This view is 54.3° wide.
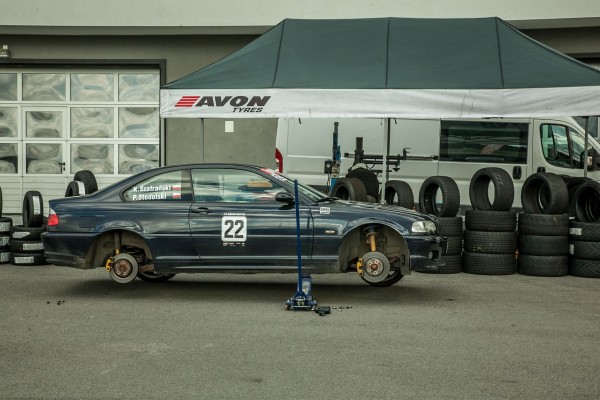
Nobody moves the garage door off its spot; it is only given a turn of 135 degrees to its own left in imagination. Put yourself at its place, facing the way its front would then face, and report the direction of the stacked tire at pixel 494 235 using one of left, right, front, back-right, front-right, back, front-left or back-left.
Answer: right

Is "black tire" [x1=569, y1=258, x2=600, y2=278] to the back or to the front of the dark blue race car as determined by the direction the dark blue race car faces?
to the front

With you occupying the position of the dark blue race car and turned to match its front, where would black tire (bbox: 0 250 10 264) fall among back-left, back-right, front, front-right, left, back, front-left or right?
back-left

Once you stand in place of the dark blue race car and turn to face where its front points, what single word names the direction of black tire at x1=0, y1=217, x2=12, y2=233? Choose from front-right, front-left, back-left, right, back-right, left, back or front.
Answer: back-left

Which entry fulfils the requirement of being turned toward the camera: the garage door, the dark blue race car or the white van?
the garage door

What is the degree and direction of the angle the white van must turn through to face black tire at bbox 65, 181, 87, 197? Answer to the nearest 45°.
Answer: approximately 135° to its right

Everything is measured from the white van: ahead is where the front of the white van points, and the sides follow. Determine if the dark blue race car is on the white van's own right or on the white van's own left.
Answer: on the white van's own right

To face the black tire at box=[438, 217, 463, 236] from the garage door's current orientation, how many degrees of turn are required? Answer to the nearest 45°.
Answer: approximately 45° to its left

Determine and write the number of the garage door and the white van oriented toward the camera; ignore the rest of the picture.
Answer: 1

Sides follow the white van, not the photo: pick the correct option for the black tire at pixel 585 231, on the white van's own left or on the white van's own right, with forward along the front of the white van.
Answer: on the white van's own right

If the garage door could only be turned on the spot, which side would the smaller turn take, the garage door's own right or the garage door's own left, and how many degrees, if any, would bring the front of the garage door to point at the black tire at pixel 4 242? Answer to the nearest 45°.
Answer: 0° — it already faces it

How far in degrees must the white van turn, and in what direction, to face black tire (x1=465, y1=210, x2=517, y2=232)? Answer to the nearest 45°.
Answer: approximately 90° to its right

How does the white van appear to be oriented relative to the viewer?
to the viewer's right

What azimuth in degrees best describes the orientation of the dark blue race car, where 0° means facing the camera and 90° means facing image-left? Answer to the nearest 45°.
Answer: approximately 270°
